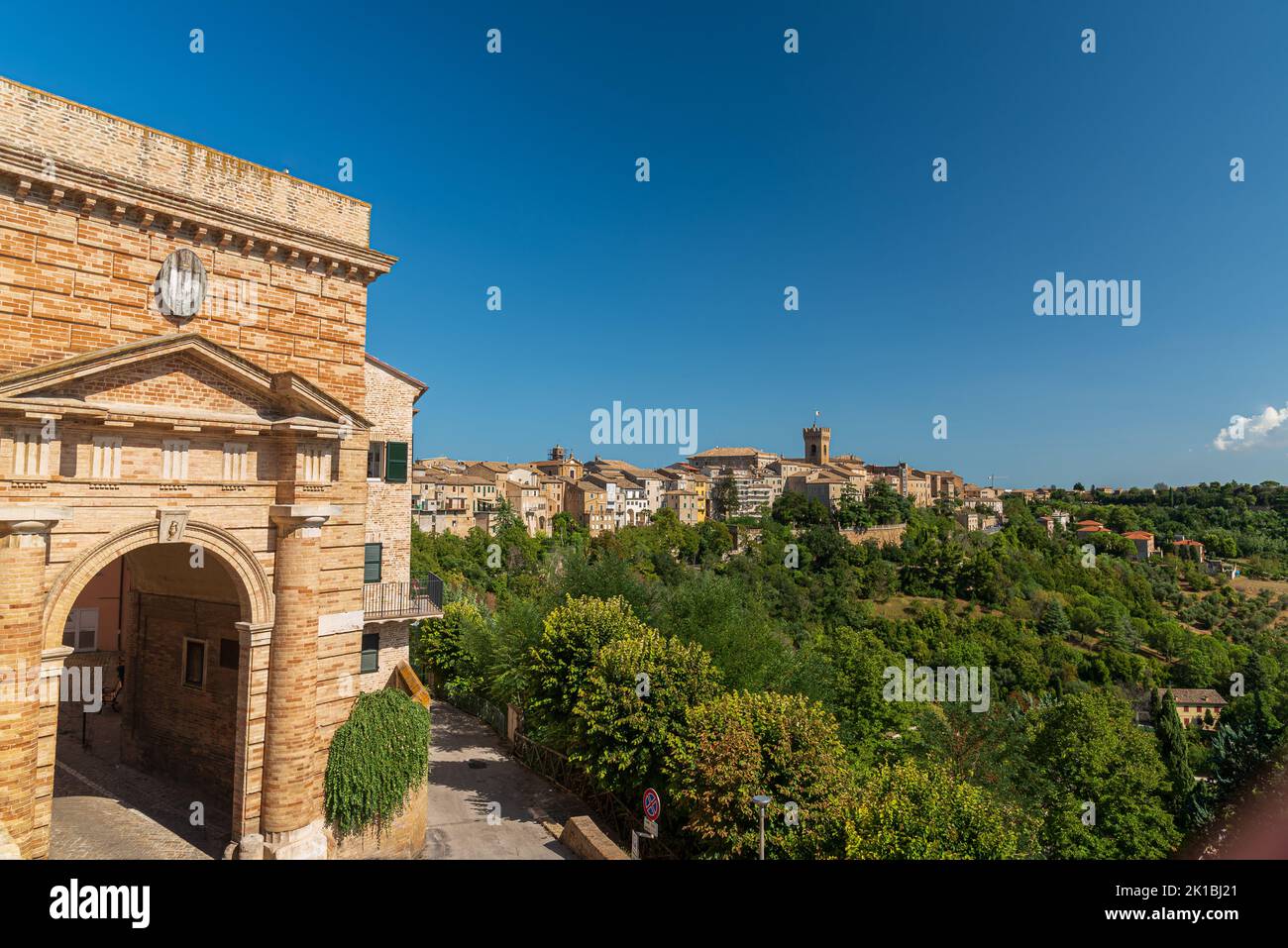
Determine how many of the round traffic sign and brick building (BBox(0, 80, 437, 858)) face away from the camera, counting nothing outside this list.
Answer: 0

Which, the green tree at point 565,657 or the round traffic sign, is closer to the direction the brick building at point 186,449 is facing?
the round traffic sign

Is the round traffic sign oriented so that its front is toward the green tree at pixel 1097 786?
no

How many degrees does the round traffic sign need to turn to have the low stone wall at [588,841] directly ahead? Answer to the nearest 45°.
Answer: approximately 45° to its right

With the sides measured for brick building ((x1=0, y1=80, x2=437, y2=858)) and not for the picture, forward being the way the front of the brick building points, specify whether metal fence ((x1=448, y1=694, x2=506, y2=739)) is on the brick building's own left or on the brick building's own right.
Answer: on the brick building's own left

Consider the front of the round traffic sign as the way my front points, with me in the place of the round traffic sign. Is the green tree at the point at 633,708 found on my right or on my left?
on my right

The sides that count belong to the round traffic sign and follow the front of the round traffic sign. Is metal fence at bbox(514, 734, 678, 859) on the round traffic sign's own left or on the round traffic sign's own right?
on the round traffic sign's own right

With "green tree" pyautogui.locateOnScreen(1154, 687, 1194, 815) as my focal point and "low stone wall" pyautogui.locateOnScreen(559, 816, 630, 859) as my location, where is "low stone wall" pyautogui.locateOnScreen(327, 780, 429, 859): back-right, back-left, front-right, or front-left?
back-left

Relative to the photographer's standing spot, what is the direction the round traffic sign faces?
facing the viewer and to the left of the viewer

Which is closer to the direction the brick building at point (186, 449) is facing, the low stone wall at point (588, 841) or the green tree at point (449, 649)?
the low stone wall

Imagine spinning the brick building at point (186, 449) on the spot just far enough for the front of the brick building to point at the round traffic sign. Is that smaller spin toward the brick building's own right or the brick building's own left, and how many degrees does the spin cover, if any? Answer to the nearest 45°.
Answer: approximately 45° to the brick building's own left

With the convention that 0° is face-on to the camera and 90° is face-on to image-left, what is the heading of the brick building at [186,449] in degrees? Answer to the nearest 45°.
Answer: approximately 315°
